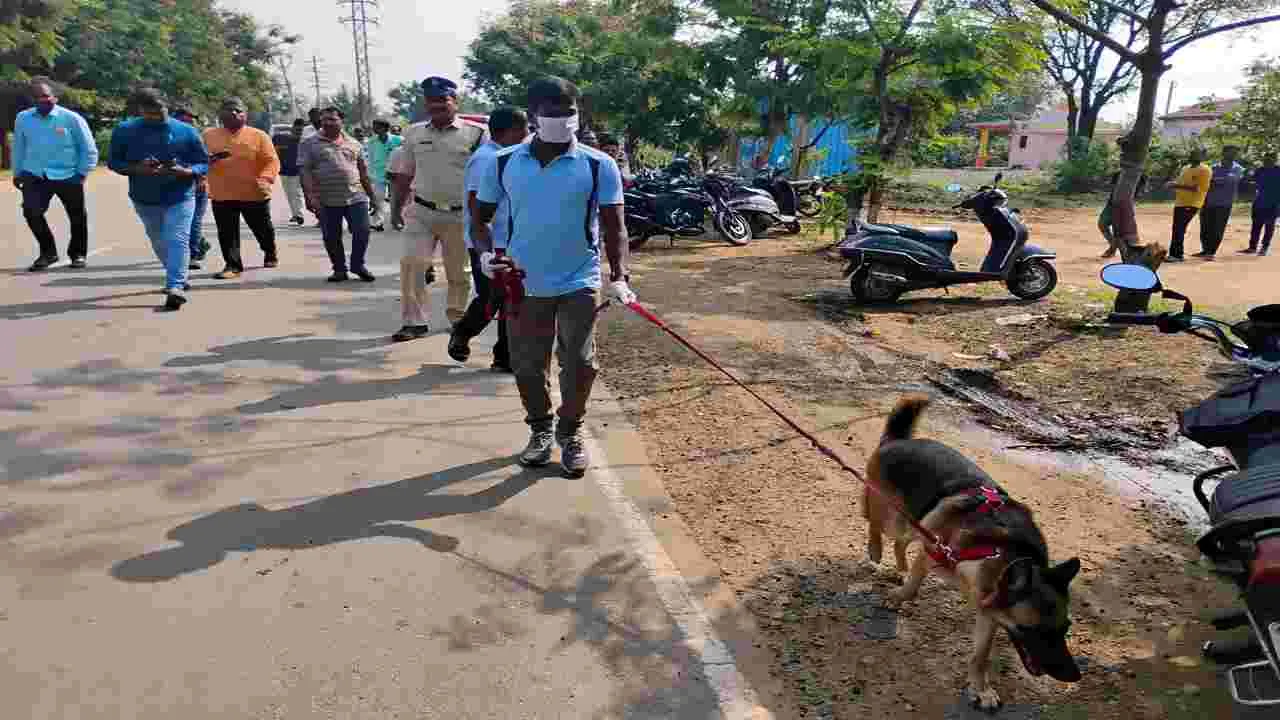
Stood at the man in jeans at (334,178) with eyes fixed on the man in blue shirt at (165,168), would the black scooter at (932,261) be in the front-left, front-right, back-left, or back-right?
back-left

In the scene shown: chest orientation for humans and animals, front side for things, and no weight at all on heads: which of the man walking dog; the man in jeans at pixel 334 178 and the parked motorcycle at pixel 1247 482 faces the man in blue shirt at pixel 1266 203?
the parked motorcycle

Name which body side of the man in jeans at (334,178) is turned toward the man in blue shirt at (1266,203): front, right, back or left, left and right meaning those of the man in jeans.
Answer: left

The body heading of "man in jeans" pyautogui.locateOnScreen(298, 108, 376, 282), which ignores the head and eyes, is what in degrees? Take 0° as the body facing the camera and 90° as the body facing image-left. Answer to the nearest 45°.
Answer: approximately 0°

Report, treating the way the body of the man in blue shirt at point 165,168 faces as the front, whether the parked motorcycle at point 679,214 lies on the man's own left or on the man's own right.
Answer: on the man's own left

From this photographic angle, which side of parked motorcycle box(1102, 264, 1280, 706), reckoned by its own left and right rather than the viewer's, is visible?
back

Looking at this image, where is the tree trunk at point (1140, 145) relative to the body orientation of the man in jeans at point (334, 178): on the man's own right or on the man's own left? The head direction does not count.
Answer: on the man's own left

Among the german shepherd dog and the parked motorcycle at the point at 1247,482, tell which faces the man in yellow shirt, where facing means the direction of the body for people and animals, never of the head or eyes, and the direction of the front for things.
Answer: the parked motorcycle
